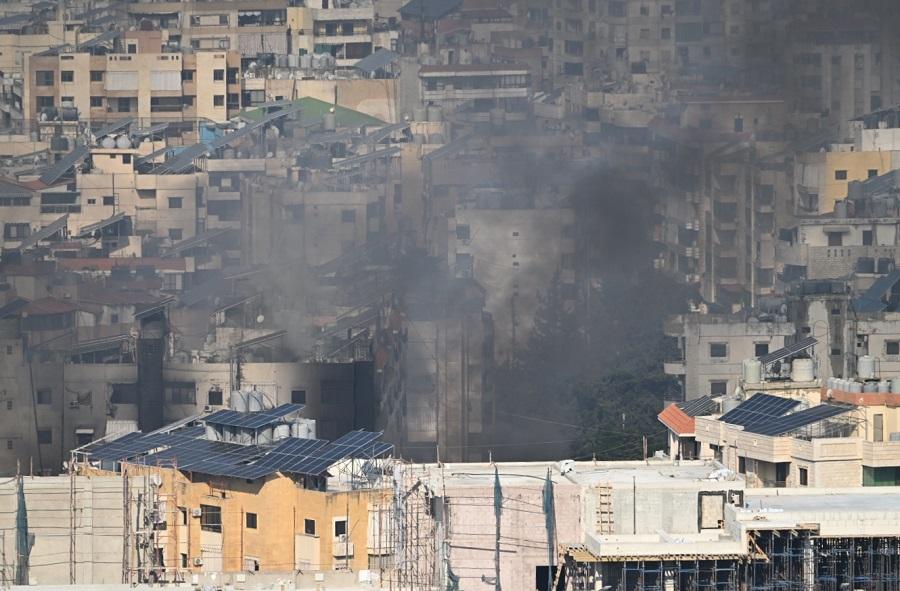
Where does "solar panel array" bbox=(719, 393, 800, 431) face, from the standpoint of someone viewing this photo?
facing the viewer and to the left of the viewer

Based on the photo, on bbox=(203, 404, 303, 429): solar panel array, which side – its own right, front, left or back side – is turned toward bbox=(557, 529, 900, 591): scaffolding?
left

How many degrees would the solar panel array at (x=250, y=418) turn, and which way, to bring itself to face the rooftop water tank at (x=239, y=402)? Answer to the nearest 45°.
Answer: approximately 135° to its right

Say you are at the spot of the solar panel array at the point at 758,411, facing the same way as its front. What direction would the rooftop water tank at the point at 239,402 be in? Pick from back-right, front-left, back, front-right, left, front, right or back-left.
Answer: front-right

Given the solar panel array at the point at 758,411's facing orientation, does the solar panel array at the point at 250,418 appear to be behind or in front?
in front

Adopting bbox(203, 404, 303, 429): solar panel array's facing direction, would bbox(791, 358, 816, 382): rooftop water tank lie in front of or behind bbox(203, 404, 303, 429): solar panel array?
behind

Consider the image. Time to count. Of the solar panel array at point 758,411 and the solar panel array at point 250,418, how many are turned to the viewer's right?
0

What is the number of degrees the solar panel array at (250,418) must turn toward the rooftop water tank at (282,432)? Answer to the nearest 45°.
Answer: approximately 90° to its left

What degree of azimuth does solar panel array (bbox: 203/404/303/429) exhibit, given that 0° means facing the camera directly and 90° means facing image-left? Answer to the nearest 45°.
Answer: approximately 45°

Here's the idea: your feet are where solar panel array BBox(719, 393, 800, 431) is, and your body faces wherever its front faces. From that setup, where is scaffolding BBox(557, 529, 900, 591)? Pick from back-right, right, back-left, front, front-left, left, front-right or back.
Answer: front-left
